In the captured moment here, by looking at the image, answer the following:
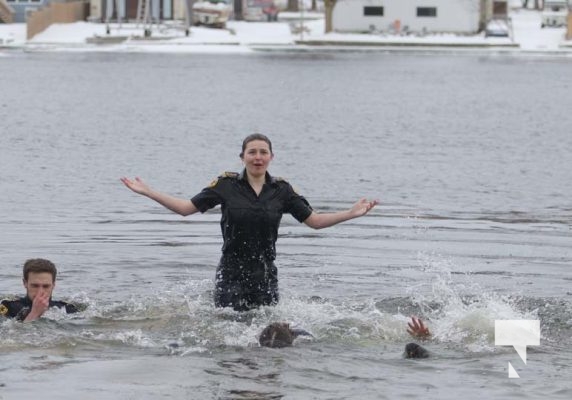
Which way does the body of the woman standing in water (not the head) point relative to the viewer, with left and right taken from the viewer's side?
facing the viewer

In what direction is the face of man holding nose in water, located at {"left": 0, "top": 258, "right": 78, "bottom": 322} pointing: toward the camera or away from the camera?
toward the camera

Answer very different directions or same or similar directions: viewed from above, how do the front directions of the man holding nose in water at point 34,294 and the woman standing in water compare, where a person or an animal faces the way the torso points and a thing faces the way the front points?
same or similar directions

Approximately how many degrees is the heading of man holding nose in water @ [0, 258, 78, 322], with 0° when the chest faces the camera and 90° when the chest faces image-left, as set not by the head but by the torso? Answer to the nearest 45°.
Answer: approximately 0°

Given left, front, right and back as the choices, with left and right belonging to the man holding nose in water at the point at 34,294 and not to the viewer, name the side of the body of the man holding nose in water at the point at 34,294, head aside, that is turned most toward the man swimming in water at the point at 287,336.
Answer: left

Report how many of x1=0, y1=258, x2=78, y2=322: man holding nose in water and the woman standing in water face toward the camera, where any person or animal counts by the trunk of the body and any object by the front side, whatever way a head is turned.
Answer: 2

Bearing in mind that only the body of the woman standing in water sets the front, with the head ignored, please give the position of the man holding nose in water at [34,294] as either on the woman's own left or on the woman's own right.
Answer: on the woman's own right

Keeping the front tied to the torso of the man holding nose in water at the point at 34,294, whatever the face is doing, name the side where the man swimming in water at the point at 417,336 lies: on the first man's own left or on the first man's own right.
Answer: on the first man's own left

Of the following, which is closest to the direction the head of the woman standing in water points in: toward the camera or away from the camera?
toward the camera
